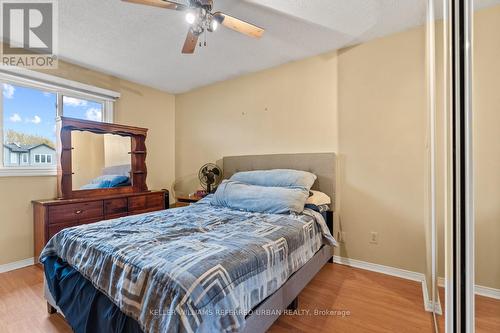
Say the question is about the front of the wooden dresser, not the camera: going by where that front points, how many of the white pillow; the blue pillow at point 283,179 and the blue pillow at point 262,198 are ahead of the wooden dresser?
3

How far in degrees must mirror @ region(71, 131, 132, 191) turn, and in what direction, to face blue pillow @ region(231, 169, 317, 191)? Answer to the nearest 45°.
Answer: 0° — it already faces it

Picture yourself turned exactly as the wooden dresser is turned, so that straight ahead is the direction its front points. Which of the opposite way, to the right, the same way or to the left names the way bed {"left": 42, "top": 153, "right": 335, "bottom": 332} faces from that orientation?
to the right

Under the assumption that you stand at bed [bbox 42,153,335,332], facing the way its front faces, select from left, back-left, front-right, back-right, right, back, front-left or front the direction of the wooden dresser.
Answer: right

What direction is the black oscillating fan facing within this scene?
toward the camera

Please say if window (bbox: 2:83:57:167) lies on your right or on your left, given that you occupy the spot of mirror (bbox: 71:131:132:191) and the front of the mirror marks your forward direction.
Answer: on your right

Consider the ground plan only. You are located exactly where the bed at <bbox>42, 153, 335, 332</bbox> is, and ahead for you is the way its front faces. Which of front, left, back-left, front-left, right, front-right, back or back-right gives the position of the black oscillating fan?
back-right

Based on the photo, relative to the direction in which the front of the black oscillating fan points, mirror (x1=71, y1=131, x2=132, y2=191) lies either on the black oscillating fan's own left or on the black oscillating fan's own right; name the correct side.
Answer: on the black oscillating fan's own right

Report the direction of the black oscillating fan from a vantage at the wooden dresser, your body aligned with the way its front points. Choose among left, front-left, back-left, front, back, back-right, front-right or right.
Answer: front-left

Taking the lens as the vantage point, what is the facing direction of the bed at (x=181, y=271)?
facing the viewer and to the left of the viewer

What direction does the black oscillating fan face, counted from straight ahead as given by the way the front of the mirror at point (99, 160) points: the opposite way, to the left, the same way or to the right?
to the right

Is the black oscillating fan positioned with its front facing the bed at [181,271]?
yes

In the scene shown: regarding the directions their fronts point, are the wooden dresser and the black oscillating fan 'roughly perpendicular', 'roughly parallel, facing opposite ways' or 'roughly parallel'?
roughly perpendicular

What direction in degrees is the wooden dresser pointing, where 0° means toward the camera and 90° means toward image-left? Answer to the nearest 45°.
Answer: approximately 315°

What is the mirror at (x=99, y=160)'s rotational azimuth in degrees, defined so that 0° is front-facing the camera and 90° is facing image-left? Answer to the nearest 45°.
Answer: approximately 315°
